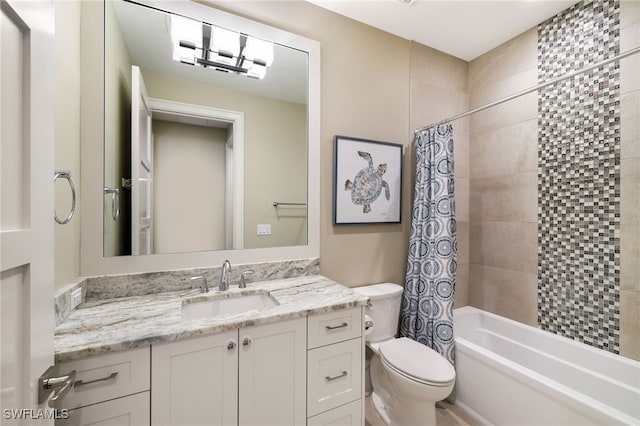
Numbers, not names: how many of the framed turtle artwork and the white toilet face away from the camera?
0

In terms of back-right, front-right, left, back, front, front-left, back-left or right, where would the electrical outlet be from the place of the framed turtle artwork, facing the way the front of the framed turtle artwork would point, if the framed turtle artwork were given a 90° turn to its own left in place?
back

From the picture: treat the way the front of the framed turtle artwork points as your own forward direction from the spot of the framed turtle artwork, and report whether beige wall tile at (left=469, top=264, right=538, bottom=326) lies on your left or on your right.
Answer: on your left

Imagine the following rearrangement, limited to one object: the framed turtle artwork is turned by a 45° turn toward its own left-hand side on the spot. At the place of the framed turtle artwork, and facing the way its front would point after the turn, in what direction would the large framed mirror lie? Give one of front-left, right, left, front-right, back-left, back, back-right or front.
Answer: back-right

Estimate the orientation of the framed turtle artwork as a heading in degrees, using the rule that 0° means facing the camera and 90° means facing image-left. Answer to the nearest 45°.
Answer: approximately 315°

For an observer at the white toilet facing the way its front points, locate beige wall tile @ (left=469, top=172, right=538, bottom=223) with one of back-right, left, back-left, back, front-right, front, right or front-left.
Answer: left

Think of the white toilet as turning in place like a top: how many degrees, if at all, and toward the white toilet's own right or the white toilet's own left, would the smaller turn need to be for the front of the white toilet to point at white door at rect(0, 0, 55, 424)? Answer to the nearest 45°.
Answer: approximately 90° to the white toilet's own right

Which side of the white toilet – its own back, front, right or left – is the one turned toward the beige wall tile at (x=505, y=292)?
left

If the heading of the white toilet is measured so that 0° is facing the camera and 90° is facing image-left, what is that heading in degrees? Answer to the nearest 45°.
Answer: approximately 315°

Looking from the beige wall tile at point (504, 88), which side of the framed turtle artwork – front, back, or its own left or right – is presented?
left

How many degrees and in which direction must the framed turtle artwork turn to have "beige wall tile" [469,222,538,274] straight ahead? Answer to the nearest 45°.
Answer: approximately 45° to its left
